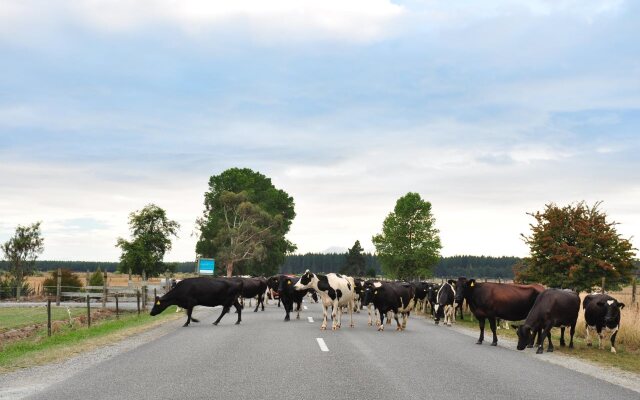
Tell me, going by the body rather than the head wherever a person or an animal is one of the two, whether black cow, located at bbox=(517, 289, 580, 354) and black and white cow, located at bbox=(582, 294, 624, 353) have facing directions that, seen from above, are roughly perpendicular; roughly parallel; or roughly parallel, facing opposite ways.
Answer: roughly perpendicular

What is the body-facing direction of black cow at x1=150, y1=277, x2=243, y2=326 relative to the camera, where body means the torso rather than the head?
to the viewer's left

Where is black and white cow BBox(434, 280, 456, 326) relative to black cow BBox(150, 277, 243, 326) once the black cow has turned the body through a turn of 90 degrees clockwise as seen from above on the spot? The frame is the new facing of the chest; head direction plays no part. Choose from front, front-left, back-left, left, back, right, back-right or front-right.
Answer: right

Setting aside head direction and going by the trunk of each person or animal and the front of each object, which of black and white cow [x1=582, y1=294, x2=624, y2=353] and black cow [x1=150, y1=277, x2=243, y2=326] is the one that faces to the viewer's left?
the black cow

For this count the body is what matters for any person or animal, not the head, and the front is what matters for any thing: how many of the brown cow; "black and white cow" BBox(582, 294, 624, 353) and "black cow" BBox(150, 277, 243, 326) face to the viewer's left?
2

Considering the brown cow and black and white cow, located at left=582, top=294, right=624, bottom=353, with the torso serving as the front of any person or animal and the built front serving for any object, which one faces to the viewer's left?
the brown cow

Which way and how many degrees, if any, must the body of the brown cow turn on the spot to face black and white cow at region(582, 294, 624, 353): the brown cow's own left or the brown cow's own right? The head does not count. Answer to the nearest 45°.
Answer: approximately 180°

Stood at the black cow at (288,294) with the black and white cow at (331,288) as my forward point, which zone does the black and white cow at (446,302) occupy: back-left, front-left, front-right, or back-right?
front-left

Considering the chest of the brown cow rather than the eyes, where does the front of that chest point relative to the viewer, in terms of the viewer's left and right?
facing to the left of the viewer

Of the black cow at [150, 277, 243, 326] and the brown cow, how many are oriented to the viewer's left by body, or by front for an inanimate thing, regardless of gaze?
2

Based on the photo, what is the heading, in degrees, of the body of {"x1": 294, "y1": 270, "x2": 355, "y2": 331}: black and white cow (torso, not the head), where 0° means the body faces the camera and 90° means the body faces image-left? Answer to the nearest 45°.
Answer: approximately 45°
